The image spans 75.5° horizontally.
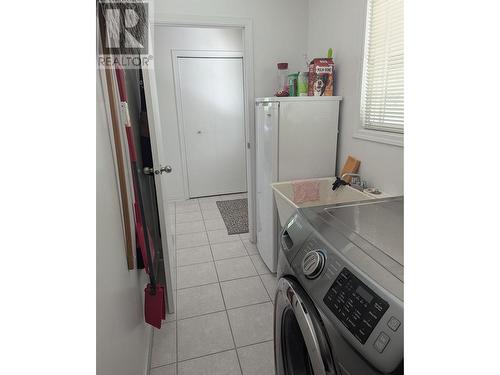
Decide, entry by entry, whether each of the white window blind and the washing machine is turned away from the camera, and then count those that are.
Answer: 0

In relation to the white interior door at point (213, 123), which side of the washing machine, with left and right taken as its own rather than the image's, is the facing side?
right

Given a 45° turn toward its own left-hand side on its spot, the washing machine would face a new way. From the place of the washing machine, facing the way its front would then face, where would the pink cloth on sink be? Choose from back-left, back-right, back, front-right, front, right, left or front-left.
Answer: back

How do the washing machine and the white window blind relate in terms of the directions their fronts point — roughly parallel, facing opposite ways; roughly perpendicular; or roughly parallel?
roughly parallel

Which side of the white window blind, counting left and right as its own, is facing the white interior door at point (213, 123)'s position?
right

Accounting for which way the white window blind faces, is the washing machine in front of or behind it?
in front

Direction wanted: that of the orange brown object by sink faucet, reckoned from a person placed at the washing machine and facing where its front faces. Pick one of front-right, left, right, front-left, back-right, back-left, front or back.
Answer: back-right

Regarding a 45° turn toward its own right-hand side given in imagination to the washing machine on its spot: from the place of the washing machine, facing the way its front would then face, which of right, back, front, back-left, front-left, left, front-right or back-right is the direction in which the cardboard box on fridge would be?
right

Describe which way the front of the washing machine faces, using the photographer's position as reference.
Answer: facing the viewer and to the left of the viewer

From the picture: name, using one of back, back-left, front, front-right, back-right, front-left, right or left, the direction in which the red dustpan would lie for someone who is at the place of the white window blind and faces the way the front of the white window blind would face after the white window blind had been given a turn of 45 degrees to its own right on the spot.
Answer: front-left

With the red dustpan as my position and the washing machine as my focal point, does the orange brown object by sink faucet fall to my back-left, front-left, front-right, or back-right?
front-left

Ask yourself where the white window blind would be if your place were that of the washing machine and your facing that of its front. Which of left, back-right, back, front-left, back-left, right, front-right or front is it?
back-right

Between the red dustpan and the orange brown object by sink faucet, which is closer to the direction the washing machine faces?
the red dustpan
